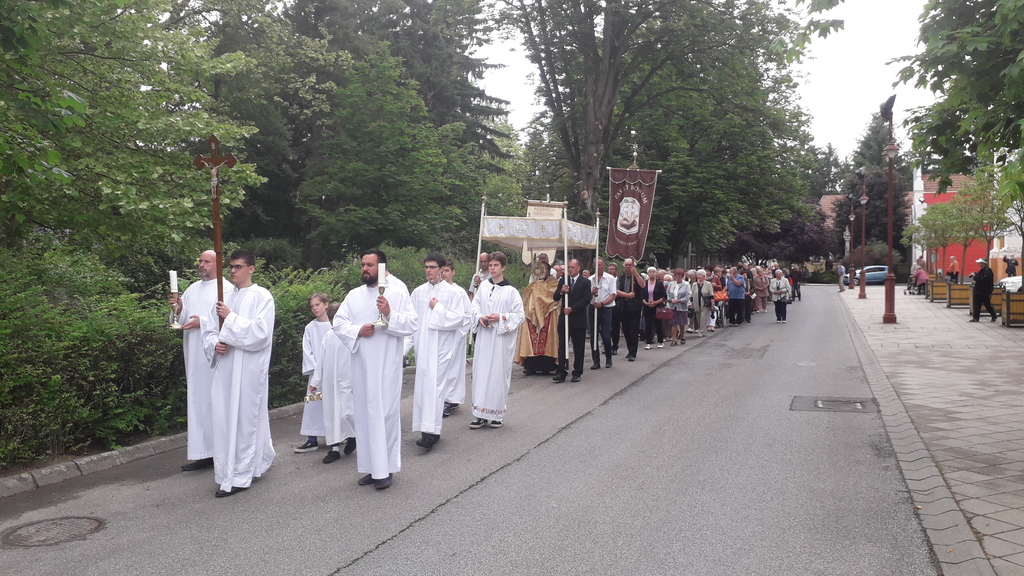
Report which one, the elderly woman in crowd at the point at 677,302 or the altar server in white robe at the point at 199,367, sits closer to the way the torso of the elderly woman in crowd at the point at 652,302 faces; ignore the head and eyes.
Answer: the altar server in white robe

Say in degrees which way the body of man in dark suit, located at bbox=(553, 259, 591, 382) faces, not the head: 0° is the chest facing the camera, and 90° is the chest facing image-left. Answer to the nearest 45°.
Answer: approximately 45°

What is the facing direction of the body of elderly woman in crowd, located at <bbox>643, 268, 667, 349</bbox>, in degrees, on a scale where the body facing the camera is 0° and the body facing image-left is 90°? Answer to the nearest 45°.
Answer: approximately 45°

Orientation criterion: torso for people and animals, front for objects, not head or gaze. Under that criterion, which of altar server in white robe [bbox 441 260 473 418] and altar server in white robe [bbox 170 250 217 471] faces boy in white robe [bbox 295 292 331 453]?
altar server in white robe [bbox 441 260 473 418]

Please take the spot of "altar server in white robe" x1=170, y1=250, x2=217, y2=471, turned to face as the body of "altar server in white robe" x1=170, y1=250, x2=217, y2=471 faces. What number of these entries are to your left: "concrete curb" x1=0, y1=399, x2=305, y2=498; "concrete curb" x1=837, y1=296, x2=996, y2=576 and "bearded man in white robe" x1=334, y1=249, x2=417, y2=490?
2

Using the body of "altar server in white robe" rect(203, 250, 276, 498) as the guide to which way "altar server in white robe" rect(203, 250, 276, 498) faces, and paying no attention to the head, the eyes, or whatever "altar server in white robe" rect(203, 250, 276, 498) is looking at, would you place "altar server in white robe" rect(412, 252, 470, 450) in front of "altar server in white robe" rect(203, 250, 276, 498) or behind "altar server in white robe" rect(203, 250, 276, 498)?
behind

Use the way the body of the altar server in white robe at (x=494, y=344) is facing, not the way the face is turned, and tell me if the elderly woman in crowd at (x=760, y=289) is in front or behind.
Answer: behind

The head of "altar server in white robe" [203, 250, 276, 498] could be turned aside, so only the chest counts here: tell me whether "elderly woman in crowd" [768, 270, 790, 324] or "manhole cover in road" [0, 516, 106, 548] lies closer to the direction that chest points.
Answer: the manhole cover in road

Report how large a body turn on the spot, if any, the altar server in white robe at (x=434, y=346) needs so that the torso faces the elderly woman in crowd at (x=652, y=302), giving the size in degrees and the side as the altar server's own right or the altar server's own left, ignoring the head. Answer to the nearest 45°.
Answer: approximately 180°
